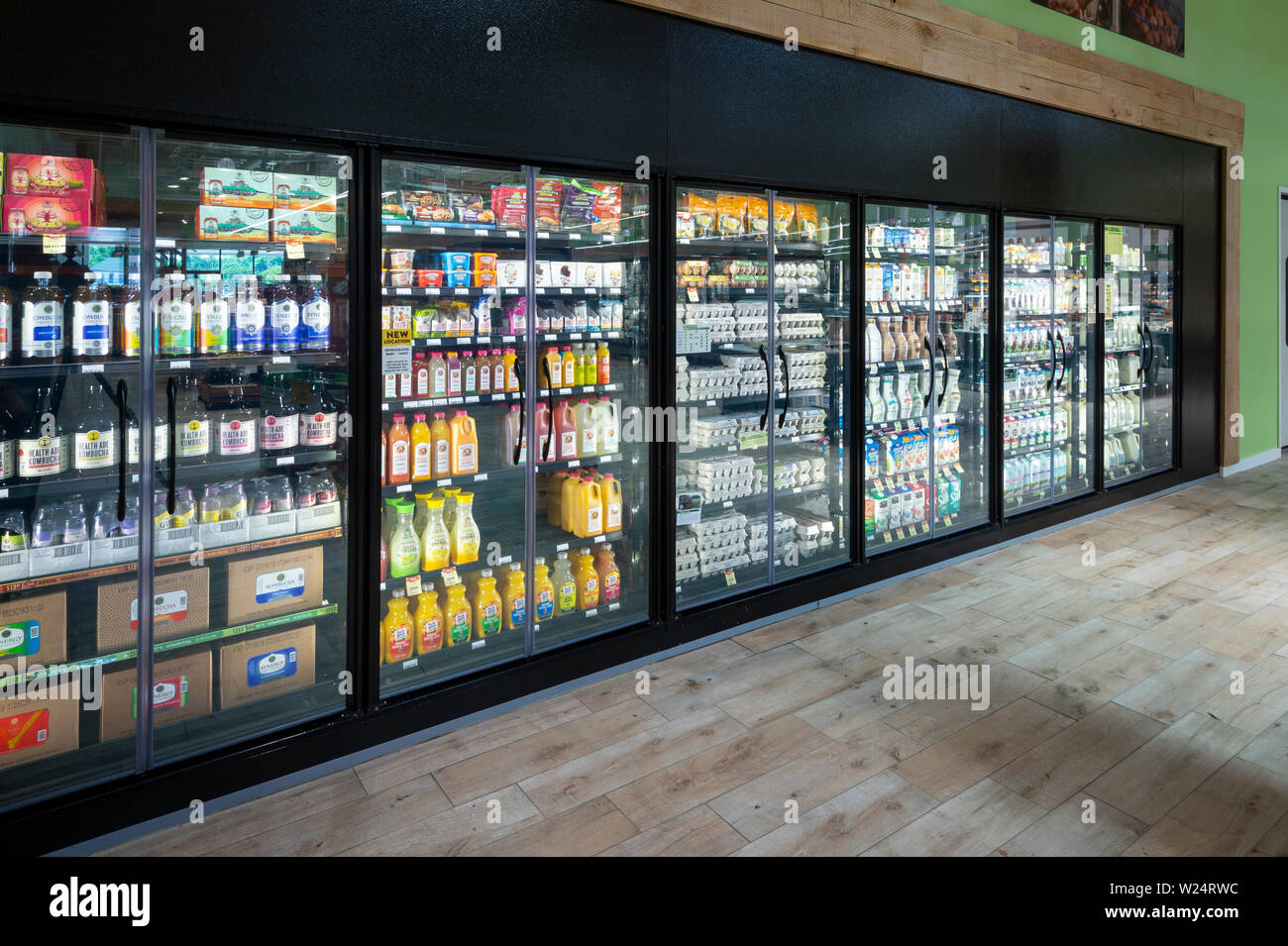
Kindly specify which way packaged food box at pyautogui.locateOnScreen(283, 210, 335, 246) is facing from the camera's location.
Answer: facing the viewer

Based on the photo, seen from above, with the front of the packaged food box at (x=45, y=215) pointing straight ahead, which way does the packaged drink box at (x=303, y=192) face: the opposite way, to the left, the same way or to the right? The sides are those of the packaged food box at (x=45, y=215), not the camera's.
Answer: the same way

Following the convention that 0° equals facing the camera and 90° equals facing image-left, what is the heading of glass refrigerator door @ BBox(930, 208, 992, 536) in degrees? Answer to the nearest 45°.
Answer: approximately 315°

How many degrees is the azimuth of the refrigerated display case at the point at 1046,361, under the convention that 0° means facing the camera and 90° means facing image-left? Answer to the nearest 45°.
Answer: approximately 315°

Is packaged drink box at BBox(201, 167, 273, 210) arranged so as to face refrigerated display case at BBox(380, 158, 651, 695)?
no

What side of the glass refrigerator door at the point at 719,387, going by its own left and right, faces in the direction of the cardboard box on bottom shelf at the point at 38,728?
right

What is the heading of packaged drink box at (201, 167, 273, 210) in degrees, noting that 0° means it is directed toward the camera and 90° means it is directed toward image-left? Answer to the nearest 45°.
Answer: approximately 0°

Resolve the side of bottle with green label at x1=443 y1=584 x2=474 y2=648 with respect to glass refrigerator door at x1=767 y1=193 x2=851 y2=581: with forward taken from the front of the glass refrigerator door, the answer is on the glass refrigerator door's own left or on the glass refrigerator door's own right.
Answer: on the glass refrigerator door's own right

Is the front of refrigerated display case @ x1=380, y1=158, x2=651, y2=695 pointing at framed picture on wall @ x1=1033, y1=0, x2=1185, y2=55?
no

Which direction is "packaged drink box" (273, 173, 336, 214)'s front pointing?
toward the camera

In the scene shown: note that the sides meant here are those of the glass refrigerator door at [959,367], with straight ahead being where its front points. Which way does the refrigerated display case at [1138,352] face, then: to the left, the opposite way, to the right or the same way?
the same way

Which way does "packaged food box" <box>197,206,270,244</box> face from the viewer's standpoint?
toward the camera

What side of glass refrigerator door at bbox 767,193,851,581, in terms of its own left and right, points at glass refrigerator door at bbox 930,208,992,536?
left

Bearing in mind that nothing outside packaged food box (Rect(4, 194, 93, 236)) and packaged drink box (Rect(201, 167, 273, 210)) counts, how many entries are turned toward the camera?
2

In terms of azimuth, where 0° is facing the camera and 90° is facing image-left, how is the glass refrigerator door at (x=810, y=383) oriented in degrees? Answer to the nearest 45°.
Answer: approximately 315°

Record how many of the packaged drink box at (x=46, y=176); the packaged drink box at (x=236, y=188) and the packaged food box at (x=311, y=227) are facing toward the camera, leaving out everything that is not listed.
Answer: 3
